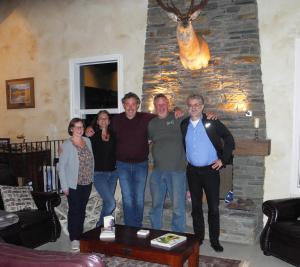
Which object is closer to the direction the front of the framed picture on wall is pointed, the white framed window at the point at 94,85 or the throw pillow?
the throw pillow

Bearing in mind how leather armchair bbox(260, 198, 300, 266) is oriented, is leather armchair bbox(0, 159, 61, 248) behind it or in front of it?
in front

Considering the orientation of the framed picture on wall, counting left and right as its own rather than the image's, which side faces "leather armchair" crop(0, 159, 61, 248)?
front

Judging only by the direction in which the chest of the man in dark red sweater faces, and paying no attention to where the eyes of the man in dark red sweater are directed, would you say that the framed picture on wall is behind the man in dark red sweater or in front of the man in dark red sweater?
behind

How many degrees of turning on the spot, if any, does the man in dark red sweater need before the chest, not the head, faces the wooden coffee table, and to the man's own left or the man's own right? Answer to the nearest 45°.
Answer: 0° — they already face it

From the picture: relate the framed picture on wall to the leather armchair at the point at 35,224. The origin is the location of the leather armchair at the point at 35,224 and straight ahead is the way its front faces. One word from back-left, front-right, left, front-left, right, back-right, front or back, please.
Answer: back-left

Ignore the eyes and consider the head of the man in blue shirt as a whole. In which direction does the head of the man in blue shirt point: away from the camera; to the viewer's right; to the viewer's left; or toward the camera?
toward the camera

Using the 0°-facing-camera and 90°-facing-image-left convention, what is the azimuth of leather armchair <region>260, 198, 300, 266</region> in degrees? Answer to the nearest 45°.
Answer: approximately 45°

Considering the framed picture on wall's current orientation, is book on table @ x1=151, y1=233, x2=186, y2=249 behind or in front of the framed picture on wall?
in front

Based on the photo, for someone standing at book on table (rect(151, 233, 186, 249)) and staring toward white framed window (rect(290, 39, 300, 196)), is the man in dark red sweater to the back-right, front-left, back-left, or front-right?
front-left

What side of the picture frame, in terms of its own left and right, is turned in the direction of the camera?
front

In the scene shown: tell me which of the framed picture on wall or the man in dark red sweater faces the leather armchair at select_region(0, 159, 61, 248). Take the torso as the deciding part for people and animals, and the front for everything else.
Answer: the framed picture on wall

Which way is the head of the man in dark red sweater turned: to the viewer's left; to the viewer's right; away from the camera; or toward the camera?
toward the camera

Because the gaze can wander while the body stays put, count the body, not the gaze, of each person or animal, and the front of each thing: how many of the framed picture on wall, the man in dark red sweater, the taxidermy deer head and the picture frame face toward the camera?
4

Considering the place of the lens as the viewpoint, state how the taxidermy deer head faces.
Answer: facing the viewer

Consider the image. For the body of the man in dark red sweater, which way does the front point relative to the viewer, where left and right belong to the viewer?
facing the viewer

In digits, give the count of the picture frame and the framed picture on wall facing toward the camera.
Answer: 2
